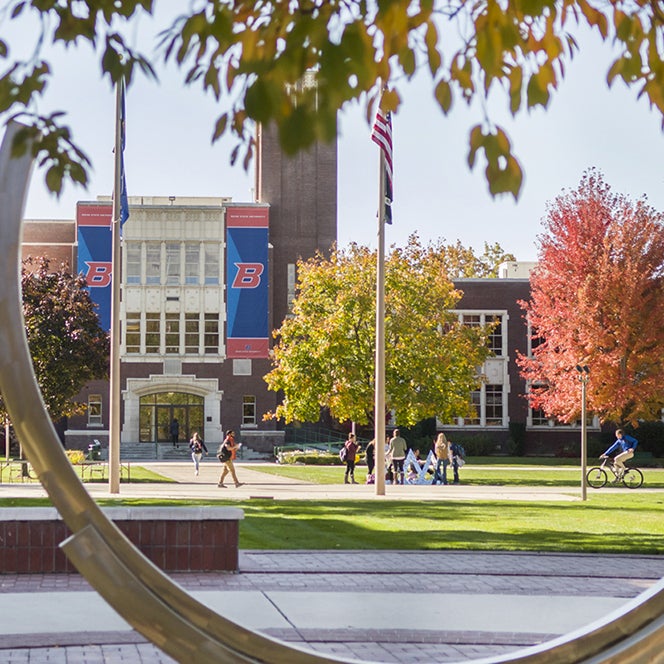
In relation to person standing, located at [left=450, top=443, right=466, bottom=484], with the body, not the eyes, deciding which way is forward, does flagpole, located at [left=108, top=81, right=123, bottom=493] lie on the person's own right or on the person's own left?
on the person's own left

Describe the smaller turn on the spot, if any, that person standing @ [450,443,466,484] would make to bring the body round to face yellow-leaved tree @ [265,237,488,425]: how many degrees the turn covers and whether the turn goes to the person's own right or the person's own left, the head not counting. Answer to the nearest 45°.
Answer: approximately 45° to the person's own right

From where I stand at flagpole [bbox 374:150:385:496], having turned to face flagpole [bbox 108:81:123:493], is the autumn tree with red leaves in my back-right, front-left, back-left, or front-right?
back-right

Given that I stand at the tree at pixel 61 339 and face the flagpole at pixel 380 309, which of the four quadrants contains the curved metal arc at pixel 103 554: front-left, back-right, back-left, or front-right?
front-right

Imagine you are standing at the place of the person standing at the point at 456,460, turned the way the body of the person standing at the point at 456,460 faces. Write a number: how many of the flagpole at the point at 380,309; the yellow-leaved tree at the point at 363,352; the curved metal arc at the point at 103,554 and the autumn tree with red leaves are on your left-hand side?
2

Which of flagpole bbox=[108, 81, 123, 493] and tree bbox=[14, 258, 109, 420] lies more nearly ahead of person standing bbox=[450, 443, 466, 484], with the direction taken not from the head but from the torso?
the tree

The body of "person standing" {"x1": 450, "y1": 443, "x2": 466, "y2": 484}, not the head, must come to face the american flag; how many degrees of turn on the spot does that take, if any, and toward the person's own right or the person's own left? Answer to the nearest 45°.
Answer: approximately 90° to the person's own left

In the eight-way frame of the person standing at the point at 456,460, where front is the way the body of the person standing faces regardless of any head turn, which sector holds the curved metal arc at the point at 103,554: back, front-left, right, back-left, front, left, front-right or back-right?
left

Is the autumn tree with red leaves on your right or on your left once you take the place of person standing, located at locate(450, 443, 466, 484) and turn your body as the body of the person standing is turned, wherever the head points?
on your right

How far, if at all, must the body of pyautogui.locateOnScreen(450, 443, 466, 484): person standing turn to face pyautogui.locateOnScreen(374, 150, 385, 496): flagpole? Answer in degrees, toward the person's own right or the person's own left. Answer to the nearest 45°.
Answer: approximately 90° to the person's own left

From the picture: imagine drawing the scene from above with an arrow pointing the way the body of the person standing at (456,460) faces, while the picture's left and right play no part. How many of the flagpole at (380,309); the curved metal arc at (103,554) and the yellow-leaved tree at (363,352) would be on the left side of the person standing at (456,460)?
2
